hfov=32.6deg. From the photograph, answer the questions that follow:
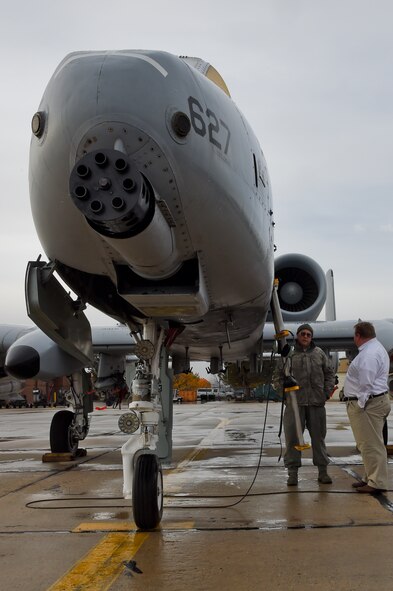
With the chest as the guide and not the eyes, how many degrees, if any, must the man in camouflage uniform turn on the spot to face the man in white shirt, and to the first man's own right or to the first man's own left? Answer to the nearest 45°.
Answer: approximately 45° to the first man's own left

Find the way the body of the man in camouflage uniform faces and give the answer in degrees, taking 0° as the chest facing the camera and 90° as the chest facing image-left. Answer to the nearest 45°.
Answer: approximately 0°
